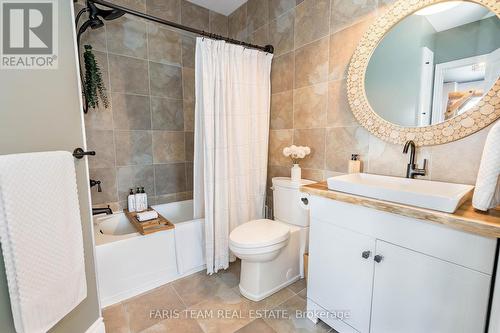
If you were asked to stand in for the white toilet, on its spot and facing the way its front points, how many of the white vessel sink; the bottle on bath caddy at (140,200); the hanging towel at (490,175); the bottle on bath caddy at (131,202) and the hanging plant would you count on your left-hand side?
2

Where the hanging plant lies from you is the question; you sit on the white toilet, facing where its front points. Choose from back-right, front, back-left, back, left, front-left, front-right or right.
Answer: front-right

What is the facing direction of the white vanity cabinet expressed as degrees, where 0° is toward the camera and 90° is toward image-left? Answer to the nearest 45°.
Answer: approximately 45°

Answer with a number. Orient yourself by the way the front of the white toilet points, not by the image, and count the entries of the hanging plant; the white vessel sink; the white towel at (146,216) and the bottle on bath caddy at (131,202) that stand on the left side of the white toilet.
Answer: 1

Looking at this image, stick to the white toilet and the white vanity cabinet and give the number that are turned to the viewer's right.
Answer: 0

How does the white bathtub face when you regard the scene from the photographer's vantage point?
facing the viewer and to the right of the viewer

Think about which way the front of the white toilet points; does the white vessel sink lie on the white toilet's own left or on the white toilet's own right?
on the white toilet's own left

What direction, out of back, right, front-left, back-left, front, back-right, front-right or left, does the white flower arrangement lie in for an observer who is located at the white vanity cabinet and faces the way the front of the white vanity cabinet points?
right

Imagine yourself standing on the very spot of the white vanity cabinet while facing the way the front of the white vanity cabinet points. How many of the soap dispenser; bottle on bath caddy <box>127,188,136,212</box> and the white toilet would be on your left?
0

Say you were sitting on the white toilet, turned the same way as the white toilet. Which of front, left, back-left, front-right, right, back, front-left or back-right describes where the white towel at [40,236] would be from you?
front

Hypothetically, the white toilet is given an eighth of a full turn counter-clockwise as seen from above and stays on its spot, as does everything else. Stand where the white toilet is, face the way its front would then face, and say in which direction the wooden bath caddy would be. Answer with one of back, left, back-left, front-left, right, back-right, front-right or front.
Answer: right

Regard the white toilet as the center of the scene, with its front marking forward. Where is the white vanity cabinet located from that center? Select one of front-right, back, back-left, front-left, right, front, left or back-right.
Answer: left

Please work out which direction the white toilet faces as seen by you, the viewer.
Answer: facing the viewer and to the left of the viewer
